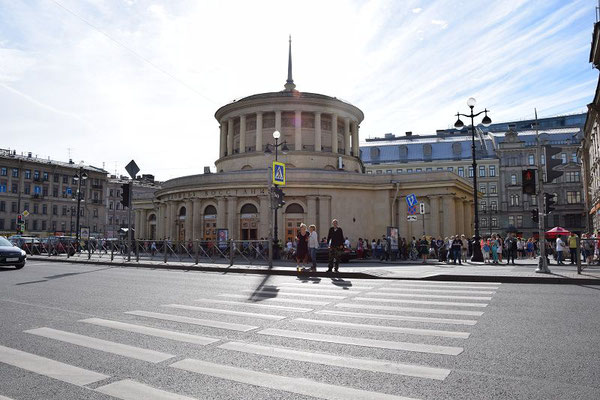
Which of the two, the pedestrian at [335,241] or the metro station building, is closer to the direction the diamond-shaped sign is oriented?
the metro station building

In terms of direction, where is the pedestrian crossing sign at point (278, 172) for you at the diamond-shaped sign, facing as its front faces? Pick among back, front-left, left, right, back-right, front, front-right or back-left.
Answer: back-right

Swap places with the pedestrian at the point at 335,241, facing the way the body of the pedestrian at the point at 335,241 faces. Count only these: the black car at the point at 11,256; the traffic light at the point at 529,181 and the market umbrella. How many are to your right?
1

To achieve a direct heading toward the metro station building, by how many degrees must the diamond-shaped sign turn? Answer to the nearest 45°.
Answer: approximately 45° to its right

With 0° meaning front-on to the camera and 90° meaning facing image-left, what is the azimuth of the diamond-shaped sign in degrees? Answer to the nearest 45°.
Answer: approximately 180°

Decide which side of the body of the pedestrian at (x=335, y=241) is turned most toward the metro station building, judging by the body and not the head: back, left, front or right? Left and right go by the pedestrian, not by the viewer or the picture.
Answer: back

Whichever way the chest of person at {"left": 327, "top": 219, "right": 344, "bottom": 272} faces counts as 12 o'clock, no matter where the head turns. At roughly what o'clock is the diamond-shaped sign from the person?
The diamond-shaped sign is roughly at 4 o'clock from the person.

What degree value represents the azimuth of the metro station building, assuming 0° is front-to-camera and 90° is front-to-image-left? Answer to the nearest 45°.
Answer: approximately 45°

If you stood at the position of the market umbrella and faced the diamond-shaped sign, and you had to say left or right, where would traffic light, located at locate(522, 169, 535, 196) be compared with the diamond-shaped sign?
left

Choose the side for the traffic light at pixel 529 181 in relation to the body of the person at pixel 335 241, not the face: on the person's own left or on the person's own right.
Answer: on the person's own left

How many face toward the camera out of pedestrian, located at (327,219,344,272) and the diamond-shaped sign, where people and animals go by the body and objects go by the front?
1

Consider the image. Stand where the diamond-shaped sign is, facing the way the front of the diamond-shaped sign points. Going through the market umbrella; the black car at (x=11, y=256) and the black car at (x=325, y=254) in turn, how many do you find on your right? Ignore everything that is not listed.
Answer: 2

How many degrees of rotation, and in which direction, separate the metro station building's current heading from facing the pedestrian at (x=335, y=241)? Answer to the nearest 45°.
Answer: approximately 45° to its left
